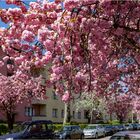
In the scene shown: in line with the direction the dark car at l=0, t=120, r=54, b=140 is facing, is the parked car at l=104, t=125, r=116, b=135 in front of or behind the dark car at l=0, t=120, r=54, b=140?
behind

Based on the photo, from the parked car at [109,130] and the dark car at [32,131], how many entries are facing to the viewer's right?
0

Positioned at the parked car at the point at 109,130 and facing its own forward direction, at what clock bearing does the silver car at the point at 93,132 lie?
The silver car is roughly at 11 o'clock from the parked car.

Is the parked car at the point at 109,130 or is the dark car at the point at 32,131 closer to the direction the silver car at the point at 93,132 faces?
the dark car

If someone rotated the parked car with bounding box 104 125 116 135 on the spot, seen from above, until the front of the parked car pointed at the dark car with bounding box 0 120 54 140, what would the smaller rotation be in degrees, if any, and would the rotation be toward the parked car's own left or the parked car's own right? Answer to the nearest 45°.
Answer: approximately 45° to the parked car's own left

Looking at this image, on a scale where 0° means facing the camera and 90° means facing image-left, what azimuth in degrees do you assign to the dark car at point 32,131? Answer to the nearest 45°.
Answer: approximately 45°

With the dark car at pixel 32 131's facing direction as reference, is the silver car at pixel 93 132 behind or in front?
behind

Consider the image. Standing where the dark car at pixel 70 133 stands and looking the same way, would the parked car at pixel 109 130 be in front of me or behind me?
behind

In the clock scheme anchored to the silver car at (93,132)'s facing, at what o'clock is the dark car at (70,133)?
The dark car is roughly at 11 o'clock from the silver car.

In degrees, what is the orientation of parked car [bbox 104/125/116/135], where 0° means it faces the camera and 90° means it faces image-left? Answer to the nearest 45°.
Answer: approximately 45°

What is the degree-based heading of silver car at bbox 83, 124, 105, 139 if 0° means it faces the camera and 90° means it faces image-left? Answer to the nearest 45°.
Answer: approximately 45°

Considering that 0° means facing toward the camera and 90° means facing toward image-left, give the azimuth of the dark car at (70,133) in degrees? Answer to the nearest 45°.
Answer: approximately 45°
